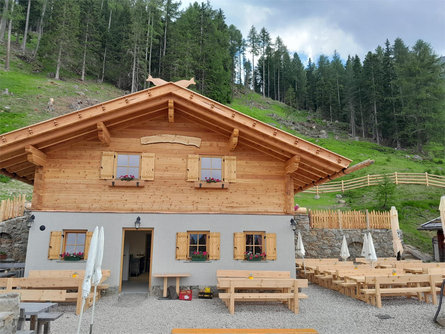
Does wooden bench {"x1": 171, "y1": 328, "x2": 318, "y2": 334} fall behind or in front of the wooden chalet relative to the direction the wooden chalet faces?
in front

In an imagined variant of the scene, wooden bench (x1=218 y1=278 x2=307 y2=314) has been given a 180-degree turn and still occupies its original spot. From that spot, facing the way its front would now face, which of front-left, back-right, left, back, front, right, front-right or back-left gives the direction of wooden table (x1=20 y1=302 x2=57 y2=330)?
front-right

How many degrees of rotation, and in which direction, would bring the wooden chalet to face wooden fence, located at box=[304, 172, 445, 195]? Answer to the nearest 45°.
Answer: approximately 135° to its left

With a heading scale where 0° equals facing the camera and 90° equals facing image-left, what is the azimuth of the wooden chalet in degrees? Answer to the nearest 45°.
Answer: approximately 0°
